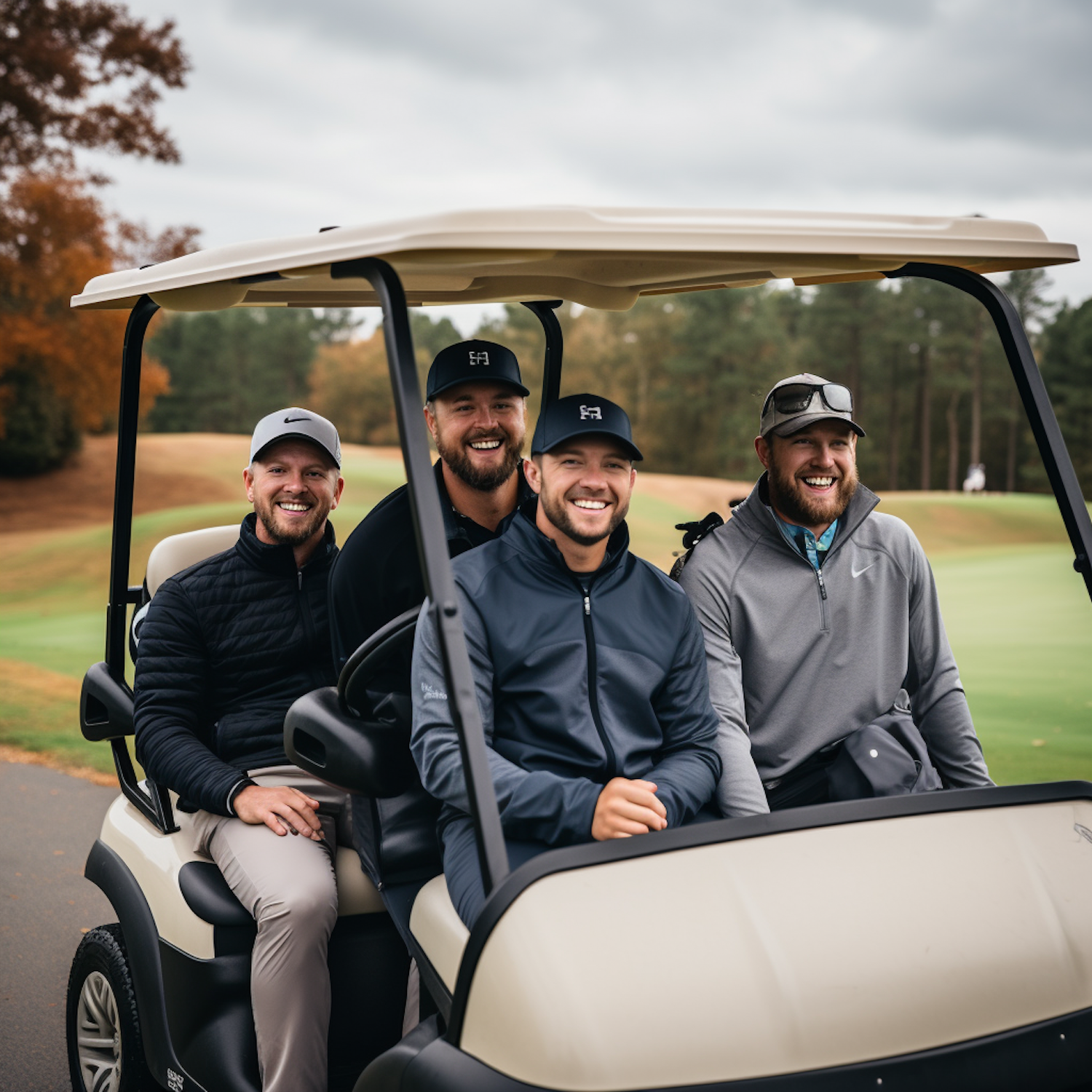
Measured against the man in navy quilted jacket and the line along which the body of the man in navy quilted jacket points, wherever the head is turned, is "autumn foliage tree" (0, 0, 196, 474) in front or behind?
behind

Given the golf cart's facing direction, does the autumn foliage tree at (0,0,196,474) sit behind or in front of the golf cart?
behind

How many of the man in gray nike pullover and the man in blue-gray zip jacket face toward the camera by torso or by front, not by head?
2

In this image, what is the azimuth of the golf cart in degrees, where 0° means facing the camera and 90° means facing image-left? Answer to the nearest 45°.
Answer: approximately 315°

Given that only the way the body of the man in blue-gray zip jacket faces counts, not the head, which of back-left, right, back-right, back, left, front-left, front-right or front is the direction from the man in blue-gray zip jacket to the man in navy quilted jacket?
back-right

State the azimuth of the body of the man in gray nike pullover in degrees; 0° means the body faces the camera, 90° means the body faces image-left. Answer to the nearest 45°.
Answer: approximately 0°
